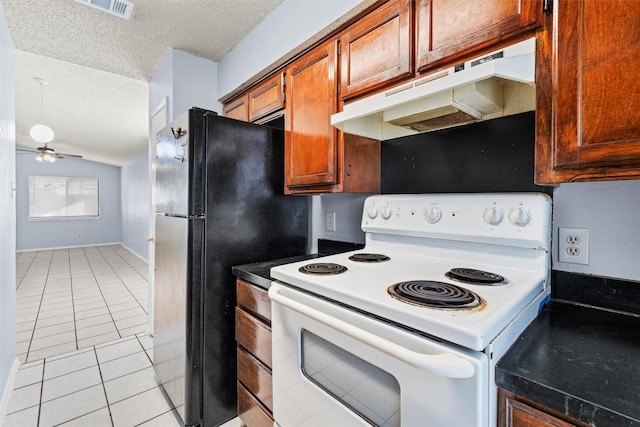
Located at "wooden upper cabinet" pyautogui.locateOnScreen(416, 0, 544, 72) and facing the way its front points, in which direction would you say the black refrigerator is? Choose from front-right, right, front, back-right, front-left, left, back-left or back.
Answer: front-right

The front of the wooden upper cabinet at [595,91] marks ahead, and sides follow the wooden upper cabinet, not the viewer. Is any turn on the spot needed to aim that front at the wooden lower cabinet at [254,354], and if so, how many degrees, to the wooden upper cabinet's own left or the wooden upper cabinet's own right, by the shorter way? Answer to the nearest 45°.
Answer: approximately 90° to the wooden upper cabinet's own right

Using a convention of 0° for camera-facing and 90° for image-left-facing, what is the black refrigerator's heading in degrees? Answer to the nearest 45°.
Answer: approximately 45°

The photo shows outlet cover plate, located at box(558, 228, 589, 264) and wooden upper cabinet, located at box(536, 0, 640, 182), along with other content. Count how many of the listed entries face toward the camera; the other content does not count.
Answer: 2
